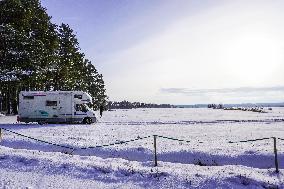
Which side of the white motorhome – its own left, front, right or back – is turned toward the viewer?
right
